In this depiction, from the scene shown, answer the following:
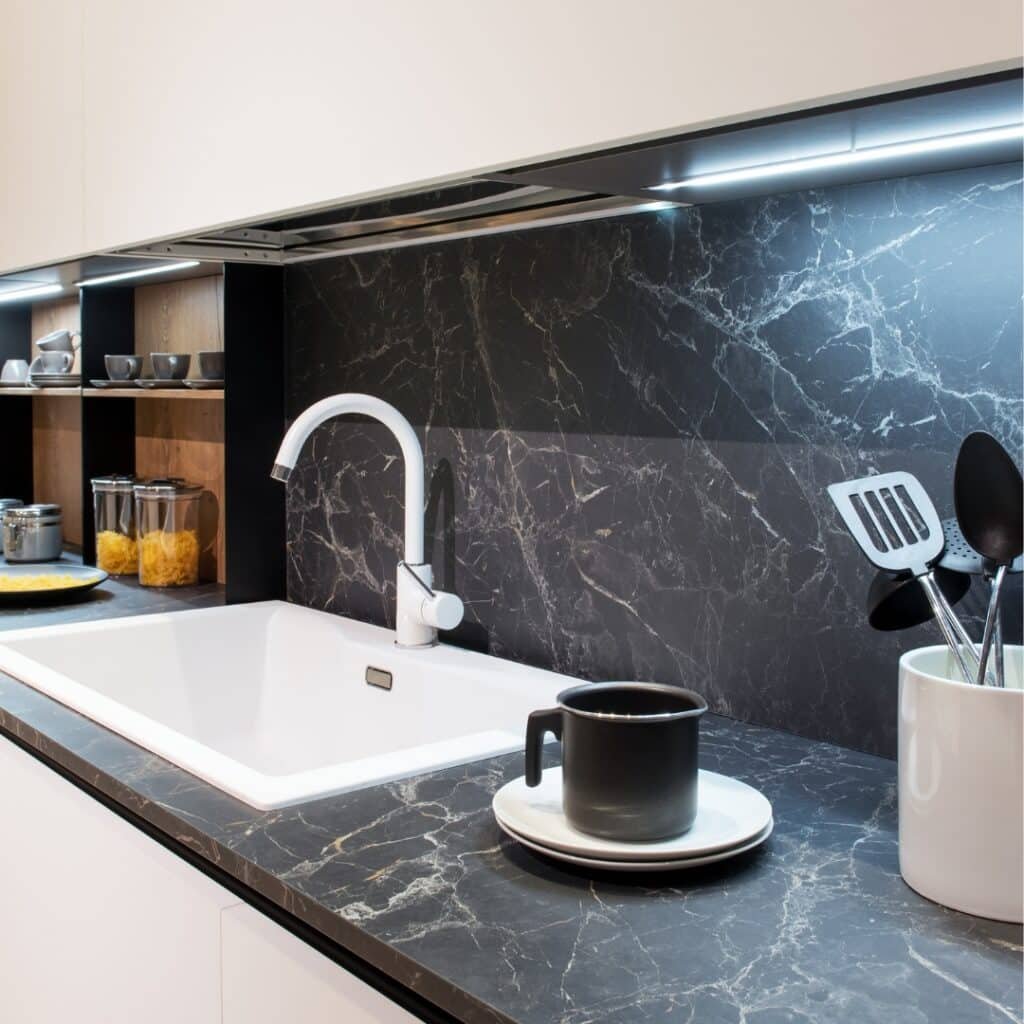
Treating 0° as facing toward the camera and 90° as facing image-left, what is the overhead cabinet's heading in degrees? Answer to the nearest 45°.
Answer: approximately 45°

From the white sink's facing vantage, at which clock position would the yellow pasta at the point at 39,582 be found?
The yellow pasta is roughly at 3 o'clock from the white sink.

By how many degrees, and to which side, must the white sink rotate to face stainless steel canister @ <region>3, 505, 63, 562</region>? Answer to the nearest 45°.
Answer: approximately 90° to its right

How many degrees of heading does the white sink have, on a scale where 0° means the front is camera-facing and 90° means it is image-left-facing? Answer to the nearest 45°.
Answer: approximately 45°

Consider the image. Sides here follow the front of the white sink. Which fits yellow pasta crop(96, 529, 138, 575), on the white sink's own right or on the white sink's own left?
on the white sink's own right
